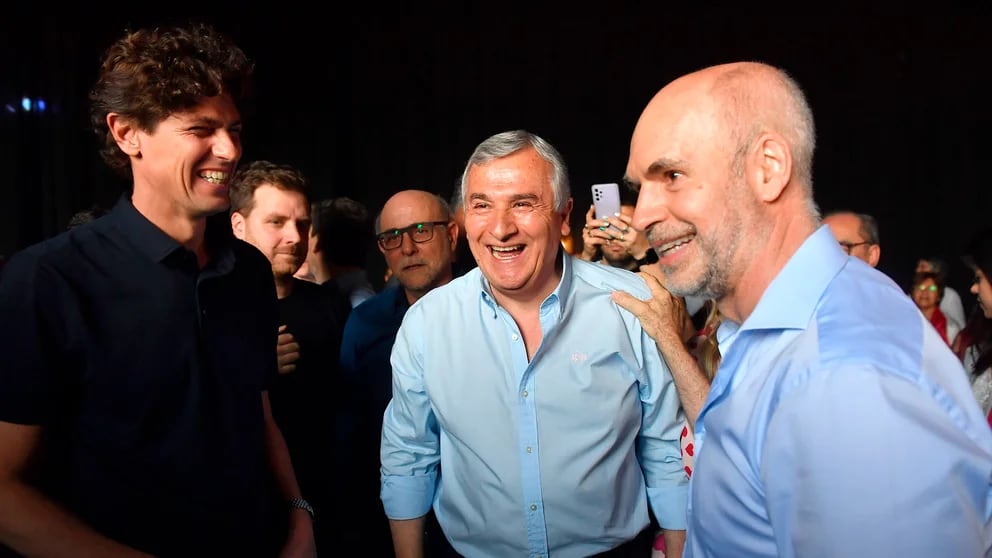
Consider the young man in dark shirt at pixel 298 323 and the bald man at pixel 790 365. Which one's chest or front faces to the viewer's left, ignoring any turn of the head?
the bald man

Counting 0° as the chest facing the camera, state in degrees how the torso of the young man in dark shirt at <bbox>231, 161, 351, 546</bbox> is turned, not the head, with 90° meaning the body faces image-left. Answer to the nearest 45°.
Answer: approximately 315°

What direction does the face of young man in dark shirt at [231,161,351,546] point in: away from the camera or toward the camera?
toward the camera

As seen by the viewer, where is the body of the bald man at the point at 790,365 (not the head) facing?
to the viewer's left

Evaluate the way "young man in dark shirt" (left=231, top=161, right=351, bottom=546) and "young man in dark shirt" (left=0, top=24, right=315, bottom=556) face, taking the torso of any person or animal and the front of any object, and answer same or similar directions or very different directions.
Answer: same or similar directions

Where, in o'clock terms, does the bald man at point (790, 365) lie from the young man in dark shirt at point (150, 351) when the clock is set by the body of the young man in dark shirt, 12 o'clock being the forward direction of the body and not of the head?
The bald man is roughly at 12 o'clock from the young man in dark shirt.

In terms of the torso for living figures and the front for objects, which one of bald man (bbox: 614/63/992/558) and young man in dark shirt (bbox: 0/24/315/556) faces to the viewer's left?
the bald man

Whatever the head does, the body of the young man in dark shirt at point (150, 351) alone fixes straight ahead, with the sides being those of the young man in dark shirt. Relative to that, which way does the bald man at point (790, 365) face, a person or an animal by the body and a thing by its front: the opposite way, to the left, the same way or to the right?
the opposite way

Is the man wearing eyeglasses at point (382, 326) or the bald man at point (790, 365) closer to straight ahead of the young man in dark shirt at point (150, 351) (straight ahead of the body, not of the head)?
the bald man

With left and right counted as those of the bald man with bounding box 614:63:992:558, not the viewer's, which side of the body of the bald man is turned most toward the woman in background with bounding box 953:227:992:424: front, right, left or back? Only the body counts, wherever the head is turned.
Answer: right

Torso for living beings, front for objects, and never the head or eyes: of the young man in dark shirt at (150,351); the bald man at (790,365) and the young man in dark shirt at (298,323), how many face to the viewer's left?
1

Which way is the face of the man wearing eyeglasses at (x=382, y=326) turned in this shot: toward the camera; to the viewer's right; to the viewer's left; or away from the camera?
toward the camera

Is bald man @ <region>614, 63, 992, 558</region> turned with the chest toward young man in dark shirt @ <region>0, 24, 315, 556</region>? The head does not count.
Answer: yes

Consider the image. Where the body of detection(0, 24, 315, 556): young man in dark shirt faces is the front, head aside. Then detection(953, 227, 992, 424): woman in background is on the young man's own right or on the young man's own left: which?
on the young man's own left

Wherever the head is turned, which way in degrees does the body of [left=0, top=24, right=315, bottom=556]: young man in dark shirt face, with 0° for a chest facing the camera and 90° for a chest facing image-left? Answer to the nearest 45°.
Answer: approximately 315°

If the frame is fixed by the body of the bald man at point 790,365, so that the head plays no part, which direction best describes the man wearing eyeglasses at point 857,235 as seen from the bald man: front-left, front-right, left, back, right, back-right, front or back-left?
right
